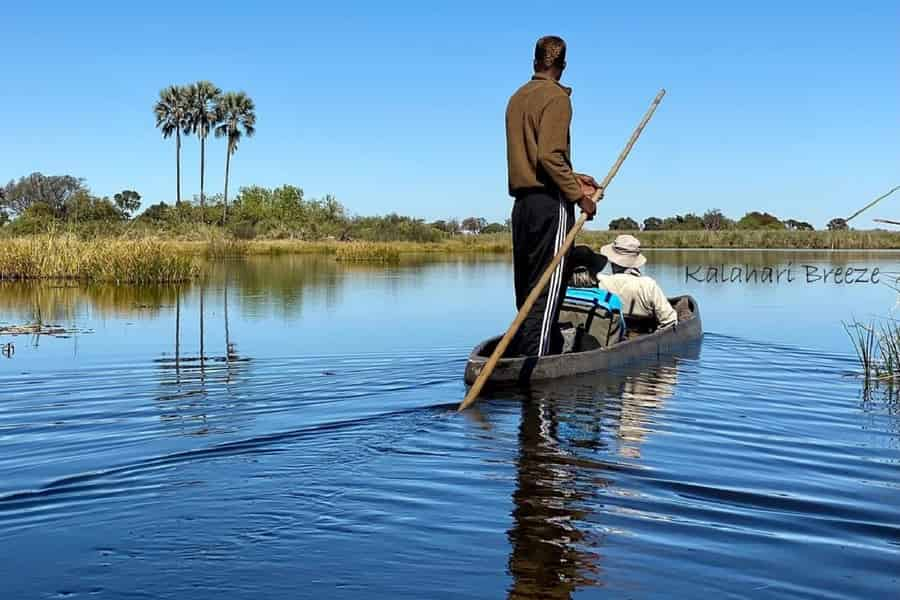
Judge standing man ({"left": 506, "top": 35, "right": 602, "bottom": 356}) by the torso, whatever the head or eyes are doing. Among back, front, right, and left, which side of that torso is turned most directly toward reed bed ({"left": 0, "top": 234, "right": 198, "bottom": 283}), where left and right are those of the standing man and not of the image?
left

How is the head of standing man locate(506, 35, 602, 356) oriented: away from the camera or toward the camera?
away from the camera

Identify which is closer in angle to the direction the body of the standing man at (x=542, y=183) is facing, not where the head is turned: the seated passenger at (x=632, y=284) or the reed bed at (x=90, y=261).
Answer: the seated passenger

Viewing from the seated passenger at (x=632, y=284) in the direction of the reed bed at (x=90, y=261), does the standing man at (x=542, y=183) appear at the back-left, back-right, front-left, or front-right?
back-left

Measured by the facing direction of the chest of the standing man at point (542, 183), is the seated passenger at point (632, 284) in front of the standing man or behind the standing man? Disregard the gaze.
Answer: in front

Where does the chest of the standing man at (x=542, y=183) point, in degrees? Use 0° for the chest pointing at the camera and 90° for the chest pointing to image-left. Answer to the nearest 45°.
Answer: approximately 225°
